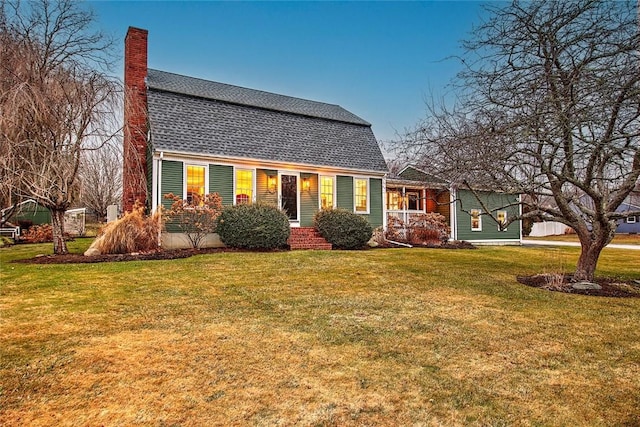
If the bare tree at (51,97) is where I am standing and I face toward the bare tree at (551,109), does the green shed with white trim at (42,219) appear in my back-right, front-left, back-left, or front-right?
back-left

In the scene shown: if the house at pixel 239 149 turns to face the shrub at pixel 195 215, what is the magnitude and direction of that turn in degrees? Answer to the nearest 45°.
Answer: approximately 90° to its right

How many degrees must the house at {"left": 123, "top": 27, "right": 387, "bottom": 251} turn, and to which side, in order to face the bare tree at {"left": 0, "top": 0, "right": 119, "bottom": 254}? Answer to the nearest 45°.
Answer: approximately 90° to its right

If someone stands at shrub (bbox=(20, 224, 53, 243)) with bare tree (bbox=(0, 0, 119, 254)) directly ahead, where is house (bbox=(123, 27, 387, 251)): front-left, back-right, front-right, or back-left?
front-left

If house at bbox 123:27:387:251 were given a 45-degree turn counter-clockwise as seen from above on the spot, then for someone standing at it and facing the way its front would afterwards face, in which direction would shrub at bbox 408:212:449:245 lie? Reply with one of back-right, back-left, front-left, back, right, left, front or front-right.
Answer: front

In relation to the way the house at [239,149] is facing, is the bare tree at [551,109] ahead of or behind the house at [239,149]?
ahead

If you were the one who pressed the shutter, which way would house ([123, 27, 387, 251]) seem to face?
facing the viewer and to the right of the viewer

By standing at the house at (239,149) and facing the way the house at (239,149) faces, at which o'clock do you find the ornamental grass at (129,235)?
The ornamental grass is roughly at 3 o'clock from the house.
